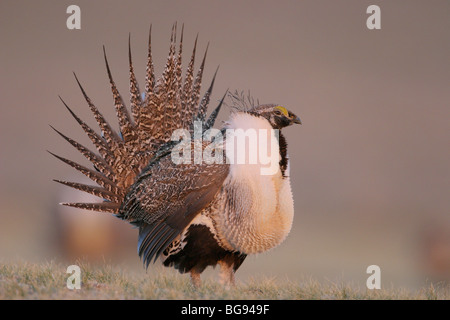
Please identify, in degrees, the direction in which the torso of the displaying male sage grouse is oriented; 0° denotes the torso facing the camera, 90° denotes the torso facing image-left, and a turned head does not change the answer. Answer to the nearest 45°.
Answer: approximately 270°
